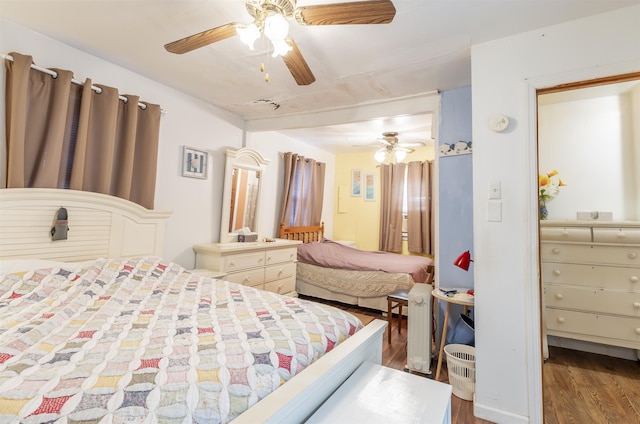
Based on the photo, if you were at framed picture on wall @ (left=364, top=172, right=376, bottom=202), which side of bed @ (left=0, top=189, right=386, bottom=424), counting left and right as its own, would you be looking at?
left

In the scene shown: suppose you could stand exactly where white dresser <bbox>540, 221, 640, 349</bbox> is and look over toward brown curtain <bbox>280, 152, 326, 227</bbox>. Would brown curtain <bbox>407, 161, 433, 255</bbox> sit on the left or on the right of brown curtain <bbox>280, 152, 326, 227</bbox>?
right

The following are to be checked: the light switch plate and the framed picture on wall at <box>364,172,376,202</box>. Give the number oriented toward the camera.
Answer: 2

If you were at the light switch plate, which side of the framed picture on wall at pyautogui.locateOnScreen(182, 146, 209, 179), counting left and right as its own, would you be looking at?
front

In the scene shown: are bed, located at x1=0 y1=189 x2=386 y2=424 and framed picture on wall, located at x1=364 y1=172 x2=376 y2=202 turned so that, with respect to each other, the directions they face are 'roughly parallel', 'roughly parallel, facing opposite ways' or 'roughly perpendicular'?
roughly perpendicular

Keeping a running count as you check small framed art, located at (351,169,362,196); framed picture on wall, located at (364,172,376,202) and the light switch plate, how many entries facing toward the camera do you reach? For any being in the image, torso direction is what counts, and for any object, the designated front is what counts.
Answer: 3

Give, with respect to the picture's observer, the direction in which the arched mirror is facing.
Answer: facing the viewer and to the right of the viewer

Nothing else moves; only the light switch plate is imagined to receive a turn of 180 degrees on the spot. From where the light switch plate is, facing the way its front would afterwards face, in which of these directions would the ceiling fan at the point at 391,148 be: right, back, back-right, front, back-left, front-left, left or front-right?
front-left

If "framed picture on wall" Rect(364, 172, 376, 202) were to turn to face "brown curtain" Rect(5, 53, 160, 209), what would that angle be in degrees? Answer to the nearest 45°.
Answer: approximately 45° to its right

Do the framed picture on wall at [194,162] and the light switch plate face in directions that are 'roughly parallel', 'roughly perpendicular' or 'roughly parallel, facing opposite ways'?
roughly perpendicular
